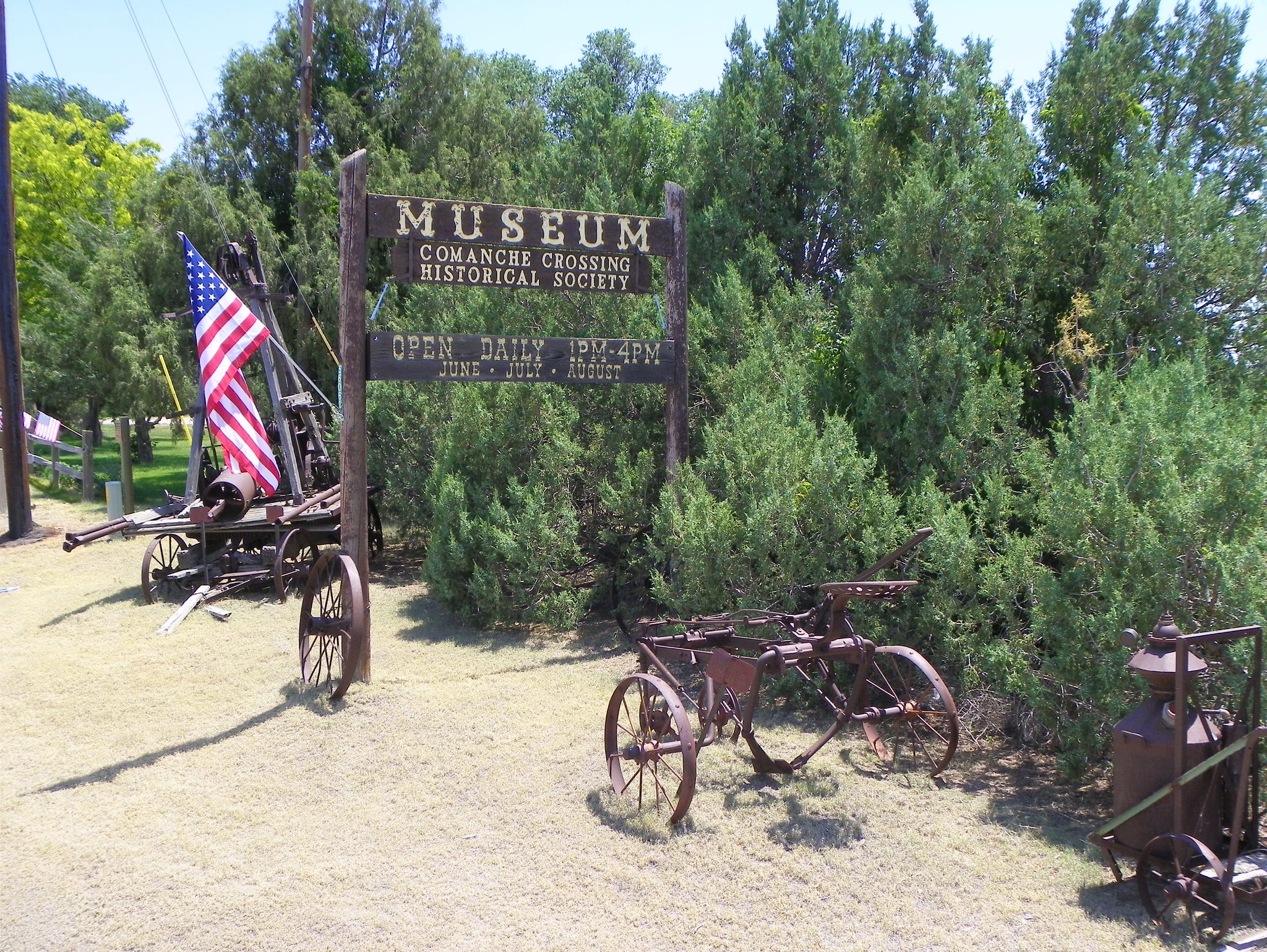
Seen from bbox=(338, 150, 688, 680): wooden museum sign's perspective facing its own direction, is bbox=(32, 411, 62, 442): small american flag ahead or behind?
behind

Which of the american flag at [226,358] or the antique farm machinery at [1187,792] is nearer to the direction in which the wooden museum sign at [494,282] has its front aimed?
the antique farm machinery

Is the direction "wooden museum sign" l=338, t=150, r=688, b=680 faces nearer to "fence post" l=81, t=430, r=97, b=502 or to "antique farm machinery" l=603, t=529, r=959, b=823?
the antique farm machinery

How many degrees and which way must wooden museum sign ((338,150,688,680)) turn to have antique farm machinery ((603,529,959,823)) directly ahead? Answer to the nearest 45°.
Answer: approximately 45° to its left

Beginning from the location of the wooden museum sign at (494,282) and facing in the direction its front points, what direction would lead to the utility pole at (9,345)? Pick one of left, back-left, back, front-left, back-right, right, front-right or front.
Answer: back-right

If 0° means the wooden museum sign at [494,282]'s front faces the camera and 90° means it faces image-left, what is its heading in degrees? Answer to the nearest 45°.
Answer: approximately 0°

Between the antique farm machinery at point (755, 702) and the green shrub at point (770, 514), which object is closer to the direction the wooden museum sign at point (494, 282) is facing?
the antique farm machinery

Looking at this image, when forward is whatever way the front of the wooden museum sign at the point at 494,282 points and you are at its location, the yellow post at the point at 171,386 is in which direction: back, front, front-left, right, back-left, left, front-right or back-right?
back-right

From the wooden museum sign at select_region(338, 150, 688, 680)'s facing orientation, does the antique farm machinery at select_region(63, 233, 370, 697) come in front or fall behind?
behind

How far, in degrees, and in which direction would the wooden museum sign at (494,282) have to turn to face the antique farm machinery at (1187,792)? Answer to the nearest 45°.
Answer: approximately 45° to its left

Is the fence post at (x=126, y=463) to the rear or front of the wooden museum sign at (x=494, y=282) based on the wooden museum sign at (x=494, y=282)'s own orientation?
to the rear

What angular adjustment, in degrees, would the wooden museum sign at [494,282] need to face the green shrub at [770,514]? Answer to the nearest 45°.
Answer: approximately 90° to its left
